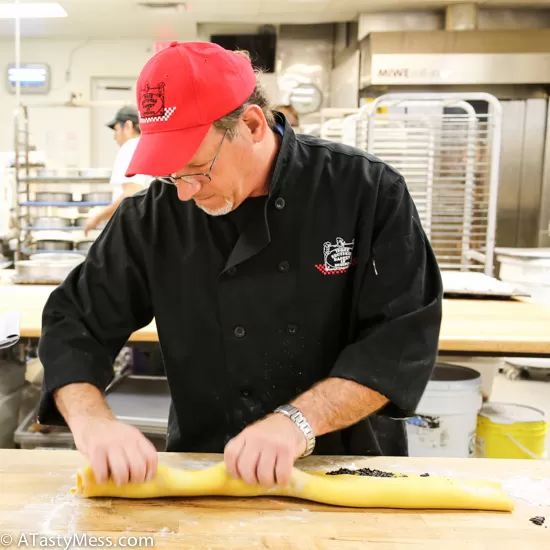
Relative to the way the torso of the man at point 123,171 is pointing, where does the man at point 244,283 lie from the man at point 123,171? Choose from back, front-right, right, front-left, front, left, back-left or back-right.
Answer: left

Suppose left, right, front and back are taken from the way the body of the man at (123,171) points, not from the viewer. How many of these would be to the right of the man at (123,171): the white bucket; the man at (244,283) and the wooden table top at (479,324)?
0

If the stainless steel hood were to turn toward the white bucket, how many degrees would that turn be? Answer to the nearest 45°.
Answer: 0° — it already faces it

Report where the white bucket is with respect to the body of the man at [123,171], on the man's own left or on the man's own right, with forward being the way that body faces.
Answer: on the man's own left

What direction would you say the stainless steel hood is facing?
toward the camera

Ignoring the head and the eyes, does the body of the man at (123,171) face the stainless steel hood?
no

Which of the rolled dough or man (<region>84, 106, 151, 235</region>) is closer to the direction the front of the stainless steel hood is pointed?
the rolled dough

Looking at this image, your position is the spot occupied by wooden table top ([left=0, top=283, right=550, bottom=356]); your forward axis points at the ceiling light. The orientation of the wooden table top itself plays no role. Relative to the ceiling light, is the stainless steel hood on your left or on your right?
right

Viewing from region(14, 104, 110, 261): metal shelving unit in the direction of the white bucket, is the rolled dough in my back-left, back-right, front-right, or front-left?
front-right

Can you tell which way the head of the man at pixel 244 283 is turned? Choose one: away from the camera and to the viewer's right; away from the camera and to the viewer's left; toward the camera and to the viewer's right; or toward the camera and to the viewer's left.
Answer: toward the camera and to the viewer's left

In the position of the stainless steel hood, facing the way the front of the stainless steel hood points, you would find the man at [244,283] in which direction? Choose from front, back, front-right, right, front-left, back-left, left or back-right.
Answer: front
